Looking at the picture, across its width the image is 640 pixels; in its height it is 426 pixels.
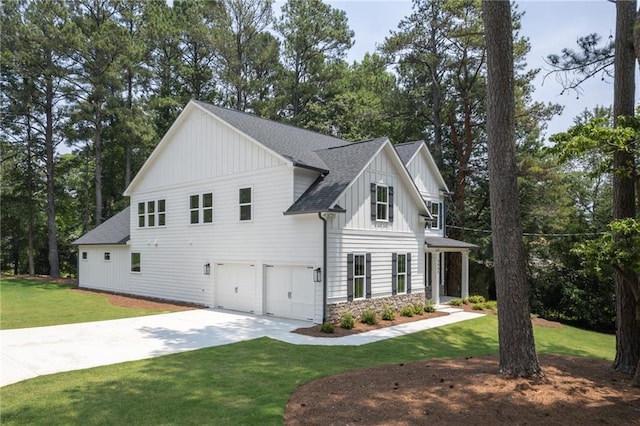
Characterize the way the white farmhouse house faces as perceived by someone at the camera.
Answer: facing the viewer and to the right of the viewer

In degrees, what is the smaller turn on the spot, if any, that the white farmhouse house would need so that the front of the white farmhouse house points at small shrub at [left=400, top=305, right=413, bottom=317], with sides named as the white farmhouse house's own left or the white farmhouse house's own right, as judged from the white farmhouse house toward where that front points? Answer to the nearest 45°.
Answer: approximately 45° to the white farmhouse house's own left

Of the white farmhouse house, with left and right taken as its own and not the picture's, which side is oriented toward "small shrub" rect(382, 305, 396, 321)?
front

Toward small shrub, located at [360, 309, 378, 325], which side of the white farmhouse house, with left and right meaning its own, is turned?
front
